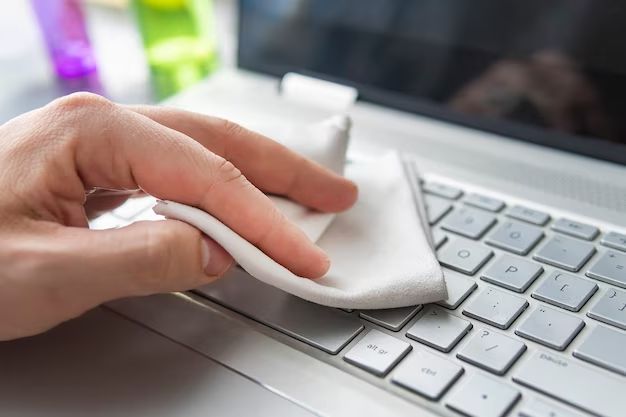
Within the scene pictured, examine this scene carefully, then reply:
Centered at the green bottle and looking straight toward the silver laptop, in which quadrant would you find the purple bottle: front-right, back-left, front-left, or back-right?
back-right

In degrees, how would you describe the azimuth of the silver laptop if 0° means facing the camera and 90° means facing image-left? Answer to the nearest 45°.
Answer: approximately 45°

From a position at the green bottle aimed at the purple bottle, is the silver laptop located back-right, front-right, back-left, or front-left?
back-left
